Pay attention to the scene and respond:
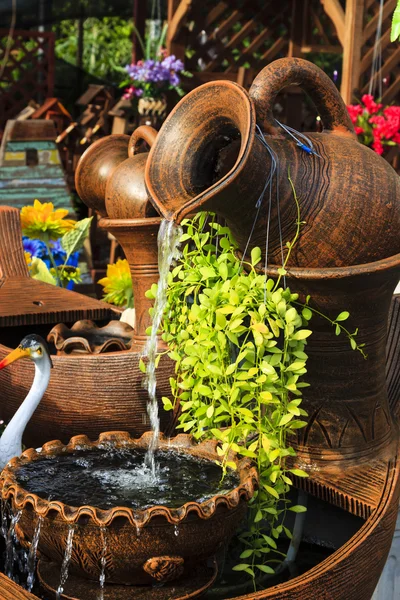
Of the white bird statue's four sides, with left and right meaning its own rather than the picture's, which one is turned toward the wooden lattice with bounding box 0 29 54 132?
right

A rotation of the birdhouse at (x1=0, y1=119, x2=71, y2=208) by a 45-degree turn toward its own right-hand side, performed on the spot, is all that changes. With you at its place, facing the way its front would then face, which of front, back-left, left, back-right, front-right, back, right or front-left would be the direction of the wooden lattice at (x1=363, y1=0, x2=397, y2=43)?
back-left

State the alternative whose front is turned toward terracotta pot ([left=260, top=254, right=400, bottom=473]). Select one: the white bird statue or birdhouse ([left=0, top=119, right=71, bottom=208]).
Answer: the birdhouse

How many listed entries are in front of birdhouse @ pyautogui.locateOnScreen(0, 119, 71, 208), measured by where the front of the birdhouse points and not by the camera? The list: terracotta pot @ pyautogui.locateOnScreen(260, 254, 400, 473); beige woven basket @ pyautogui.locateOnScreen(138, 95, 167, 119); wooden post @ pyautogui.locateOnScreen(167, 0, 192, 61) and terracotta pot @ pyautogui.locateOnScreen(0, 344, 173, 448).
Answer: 2

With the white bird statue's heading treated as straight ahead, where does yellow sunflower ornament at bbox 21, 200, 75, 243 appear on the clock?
The yellow sunflower ornament is roughly at 3 o'clock from the white bird statue.

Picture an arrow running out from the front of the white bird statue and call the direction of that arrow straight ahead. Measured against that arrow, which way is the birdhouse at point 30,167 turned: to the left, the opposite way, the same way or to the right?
to the left

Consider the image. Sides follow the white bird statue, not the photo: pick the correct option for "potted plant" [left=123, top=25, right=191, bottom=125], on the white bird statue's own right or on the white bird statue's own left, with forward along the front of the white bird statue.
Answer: on the white bird statue's own right

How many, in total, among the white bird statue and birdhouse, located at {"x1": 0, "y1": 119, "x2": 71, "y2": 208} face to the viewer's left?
1

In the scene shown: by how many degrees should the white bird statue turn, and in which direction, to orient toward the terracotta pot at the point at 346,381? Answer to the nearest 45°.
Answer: approximately 180°

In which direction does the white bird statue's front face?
to the viewer's left

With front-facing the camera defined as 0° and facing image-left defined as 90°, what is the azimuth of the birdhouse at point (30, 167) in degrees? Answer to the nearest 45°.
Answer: approximately 0°

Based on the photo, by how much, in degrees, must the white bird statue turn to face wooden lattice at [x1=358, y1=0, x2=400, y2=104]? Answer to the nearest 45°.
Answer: approximately 135° to its right
